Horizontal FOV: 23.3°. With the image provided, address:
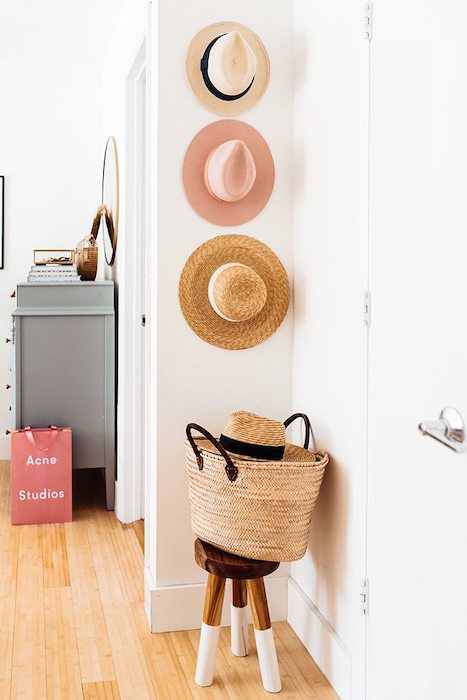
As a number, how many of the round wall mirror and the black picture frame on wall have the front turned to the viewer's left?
1

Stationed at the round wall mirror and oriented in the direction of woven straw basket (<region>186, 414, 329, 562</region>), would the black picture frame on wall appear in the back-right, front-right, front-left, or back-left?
back-right

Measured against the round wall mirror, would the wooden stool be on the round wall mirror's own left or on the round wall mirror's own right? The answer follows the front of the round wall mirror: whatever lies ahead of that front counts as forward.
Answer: on the round wall mirror's own left

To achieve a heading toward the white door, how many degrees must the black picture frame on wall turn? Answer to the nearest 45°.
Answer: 0° — it already faces it

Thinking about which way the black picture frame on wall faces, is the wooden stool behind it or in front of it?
in front
